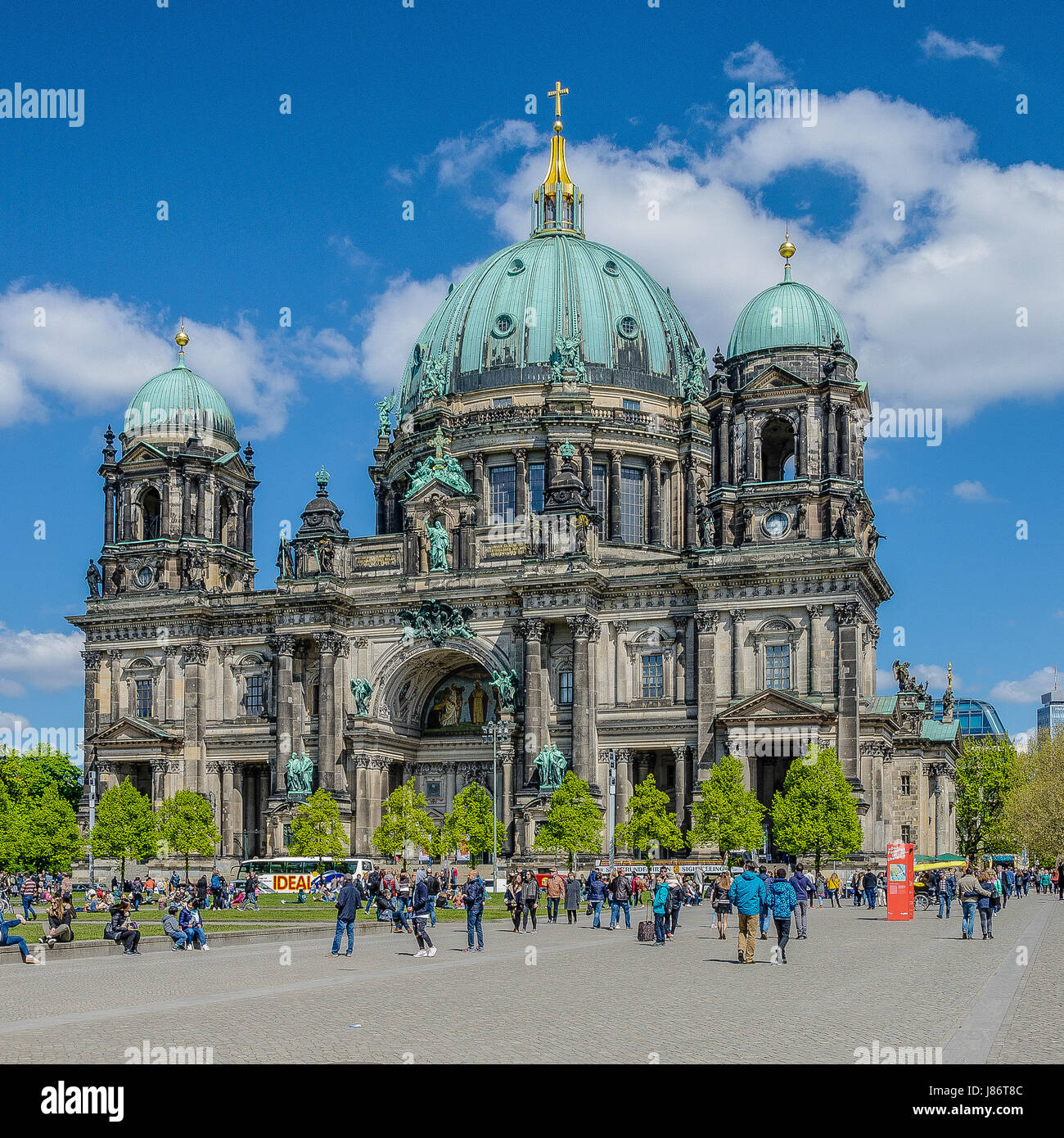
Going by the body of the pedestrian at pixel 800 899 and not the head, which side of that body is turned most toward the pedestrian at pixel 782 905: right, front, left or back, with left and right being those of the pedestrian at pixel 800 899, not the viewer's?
back

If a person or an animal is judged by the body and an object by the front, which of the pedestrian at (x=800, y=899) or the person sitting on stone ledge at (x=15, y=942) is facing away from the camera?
the pedestrian

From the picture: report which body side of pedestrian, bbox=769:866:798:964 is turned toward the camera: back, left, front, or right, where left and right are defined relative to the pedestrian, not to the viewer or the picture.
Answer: back

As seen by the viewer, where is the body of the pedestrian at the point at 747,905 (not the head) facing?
away from the camera

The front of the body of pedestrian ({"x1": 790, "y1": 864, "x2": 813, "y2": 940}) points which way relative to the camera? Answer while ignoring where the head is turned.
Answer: away from the camera

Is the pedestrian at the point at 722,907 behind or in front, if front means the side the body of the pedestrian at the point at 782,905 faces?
in front
